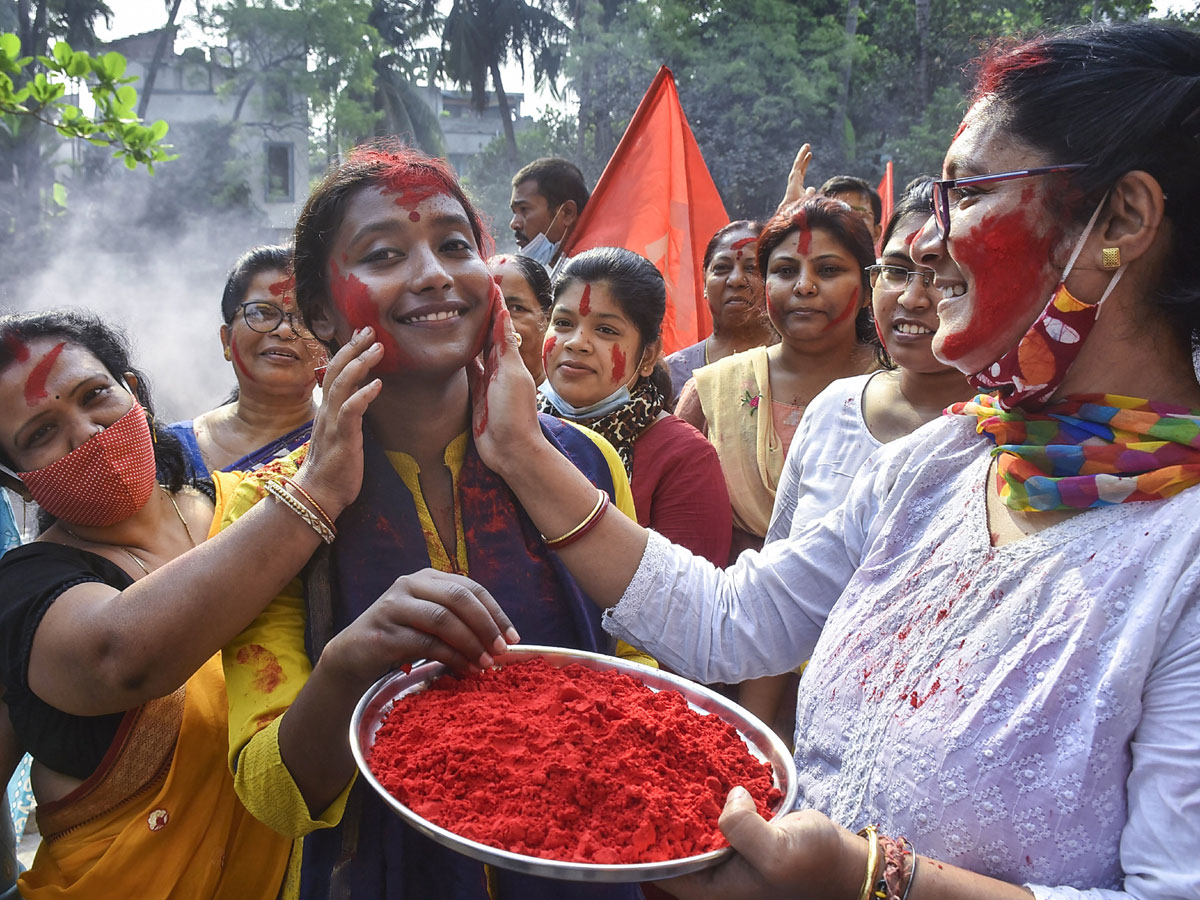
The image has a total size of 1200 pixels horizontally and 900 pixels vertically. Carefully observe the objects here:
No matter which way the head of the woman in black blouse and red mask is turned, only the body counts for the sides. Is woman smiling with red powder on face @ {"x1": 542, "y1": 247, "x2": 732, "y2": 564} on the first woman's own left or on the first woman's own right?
on the first woman's own left

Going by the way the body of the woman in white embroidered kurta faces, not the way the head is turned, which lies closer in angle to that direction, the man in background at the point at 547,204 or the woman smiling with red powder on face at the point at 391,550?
the woman smiling with red powder on face

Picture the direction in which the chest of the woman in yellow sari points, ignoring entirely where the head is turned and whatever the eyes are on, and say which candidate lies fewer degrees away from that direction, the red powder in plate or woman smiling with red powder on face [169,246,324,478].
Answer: the red powder in plate

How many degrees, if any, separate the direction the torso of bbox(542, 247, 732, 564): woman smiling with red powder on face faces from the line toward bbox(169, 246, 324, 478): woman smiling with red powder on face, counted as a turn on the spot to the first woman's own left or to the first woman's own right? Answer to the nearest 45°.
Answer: approximately 45° to the first woman's own right

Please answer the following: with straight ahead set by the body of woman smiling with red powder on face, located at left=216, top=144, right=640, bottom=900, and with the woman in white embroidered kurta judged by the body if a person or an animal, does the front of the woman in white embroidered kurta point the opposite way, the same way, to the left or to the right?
to the right

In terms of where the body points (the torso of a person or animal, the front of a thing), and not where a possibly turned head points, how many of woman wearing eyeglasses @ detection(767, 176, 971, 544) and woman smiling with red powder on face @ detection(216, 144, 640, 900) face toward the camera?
2

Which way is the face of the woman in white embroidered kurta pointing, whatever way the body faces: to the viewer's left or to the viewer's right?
to the viewer's left

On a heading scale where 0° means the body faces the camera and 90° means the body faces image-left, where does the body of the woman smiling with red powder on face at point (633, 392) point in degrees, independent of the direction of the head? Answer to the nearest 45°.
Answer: approximately 45°

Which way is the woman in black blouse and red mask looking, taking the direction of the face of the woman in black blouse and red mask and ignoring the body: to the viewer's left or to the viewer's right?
to the viewer's right

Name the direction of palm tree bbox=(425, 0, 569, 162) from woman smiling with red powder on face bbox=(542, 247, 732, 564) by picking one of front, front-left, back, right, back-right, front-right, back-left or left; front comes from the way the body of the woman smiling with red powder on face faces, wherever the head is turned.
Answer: back-right

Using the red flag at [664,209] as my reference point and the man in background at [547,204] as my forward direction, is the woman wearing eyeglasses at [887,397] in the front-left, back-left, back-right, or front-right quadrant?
back-left
